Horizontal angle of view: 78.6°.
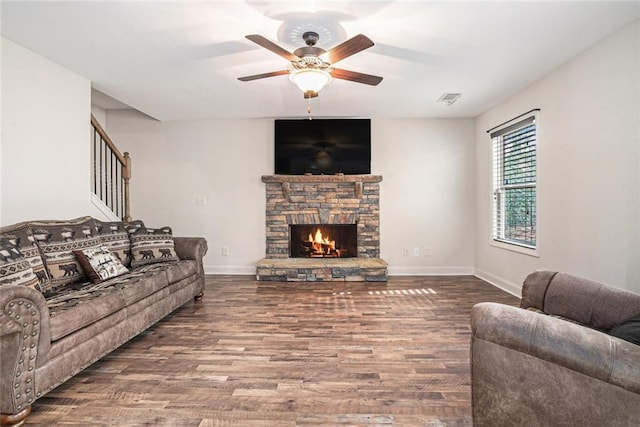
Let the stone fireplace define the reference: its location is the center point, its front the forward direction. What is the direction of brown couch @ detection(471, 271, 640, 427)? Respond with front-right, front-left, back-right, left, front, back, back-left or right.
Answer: front

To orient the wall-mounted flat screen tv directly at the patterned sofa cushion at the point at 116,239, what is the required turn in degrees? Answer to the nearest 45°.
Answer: approximately 45° to its right

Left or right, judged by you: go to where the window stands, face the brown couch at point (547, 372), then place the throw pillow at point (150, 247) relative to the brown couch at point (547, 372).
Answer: right

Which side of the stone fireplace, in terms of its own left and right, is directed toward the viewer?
front

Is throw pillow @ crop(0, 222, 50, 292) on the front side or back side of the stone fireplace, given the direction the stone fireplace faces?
on the front side

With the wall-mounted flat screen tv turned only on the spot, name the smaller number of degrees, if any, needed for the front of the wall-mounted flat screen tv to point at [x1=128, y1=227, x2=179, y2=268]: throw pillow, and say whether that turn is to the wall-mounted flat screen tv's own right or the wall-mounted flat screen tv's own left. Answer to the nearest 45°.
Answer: approximately 45° to the wall-mounted flat screen tv's own right

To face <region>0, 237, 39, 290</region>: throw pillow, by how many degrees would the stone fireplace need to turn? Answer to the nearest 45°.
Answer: approximately 45° to its right

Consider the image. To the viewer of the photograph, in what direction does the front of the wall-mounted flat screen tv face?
facing the viewer

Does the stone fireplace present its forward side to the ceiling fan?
yes

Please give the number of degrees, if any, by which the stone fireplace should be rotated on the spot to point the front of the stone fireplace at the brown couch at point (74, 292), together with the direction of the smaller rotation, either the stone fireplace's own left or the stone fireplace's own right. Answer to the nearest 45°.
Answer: approximately 45° to the stone fireplace's own right

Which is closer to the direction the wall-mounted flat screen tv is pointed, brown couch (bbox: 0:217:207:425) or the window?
the brown couch

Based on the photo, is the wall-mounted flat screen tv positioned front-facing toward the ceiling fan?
yes

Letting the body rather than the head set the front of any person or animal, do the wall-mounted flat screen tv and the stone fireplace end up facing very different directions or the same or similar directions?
same or similar directions

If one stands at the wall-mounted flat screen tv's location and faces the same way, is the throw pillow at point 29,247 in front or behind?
in front

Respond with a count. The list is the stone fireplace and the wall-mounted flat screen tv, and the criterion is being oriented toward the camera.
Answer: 2
